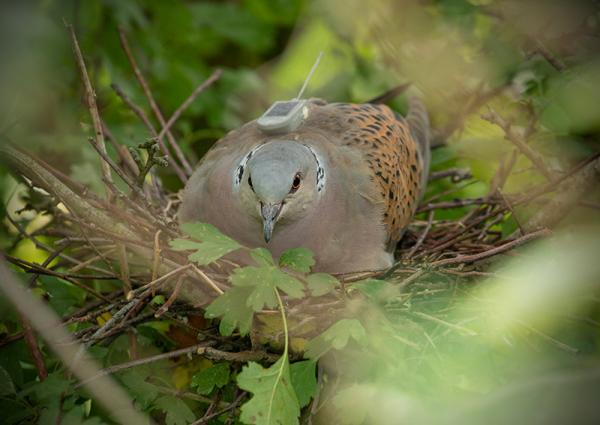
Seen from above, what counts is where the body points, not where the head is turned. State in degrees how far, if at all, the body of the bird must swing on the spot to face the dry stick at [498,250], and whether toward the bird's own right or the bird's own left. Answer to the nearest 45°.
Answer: approximately 90° to the bird's own left

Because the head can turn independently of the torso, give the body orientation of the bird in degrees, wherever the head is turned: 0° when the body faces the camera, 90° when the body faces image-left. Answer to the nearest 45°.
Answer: approximately 45°

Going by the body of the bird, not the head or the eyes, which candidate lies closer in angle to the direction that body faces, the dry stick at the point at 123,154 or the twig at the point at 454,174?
the dry stick

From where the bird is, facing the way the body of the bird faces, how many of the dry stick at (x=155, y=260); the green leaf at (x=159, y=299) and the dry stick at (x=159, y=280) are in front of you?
3

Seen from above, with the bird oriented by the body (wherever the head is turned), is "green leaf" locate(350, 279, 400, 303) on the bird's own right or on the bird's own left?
on the bird's own left

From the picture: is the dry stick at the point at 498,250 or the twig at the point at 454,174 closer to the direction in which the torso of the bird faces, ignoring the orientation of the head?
the dry stick

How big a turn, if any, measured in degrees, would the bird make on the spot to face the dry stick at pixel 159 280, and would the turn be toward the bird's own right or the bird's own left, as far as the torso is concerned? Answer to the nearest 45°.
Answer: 0° — it already faces it

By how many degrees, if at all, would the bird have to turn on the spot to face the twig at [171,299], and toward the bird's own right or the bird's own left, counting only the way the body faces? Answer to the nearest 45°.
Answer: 0° — it already faces it

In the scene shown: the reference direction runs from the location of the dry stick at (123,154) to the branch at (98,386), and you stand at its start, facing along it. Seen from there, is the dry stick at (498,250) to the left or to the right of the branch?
left

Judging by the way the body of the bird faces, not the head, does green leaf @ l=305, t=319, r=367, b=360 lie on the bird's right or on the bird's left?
on the bird's left

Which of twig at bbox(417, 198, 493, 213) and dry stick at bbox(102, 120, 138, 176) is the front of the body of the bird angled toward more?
the dry stick

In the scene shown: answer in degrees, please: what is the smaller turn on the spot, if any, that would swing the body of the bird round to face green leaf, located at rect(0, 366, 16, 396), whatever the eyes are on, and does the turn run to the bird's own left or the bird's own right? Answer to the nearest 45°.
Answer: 0° — it already faces it
